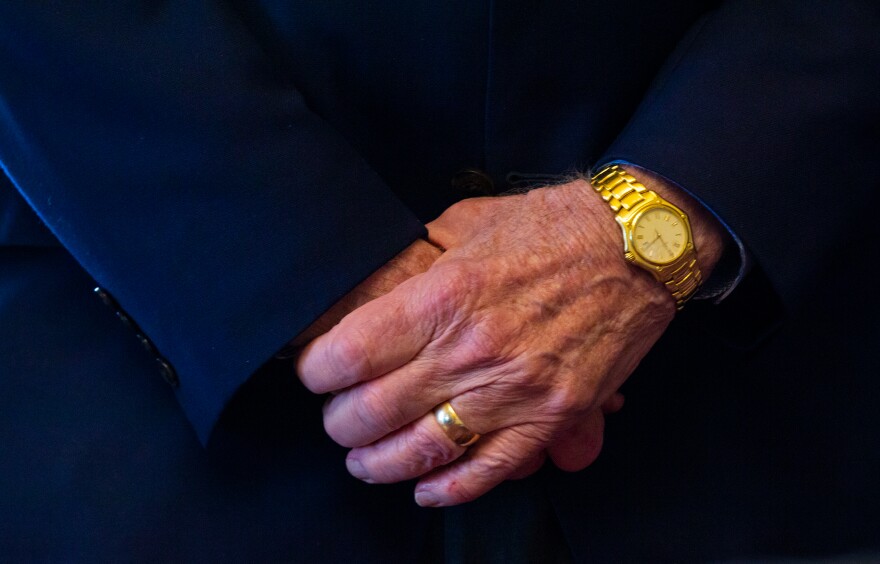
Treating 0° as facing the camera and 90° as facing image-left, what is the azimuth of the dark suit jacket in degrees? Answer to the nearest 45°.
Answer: approximately 0°
